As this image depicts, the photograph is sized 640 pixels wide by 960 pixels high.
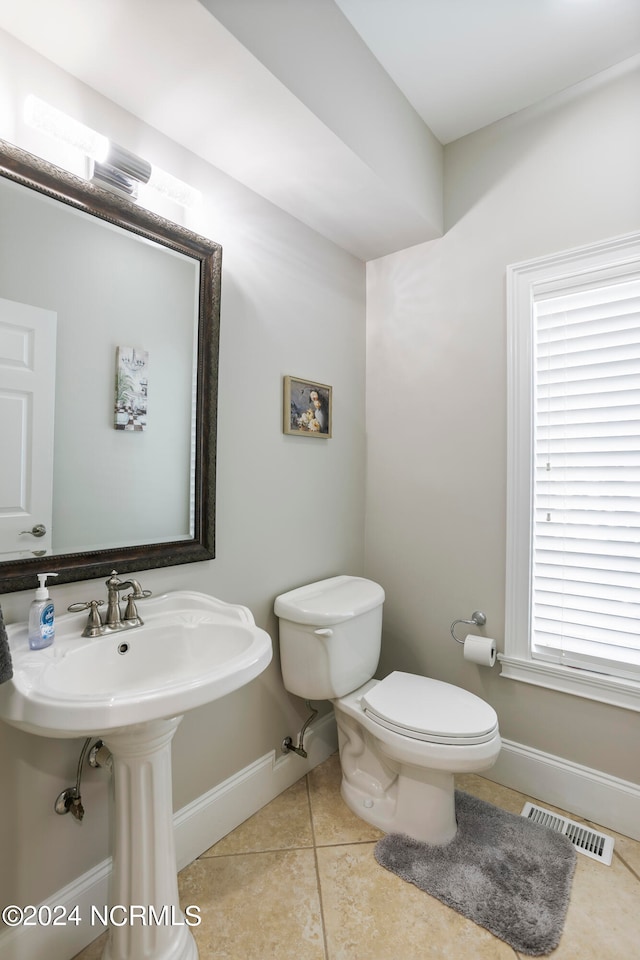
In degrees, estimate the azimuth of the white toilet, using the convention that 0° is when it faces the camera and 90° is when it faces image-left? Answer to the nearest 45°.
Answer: approximately 315°

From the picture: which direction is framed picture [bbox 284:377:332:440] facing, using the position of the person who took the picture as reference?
facing the viewer and to the right of the viewer

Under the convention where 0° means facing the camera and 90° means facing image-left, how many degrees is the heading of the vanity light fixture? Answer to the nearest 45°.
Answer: approximately 315°

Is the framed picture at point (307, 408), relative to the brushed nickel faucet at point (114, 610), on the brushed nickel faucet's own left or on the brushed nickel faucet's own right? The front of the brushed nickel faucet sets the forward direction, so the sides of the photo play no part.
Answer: on the brushed nickel faucet's own left

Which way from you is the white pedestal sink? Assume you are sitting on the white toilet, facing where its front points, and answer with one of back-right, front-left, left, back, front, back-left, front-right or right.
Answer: right

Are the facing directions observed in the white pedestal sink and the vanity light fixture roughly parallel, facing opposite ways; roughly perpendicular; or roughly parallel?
roughly parallel

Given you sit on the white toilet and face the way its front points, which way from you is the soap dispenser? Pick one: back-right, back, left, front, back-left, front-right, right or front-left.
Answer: right

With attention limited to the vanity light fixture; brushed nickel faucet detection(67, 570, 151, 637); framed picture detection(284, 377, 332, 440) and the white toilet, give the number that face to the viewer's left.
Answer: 0

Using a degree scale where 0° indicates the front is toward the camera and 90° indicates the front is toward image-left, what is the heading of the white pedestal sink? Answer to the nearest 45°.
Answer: approximately 315°

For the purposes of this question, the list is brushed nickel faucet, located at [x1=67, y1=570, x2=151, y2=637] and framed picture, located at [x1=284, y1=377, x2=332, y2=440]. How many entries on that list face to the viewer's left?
0

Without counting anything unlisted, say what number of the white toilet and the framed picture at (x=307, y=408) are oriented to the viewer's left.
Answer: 0

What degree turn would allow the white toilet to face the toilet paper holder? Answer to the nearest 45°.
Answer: approximately 90° to its left
